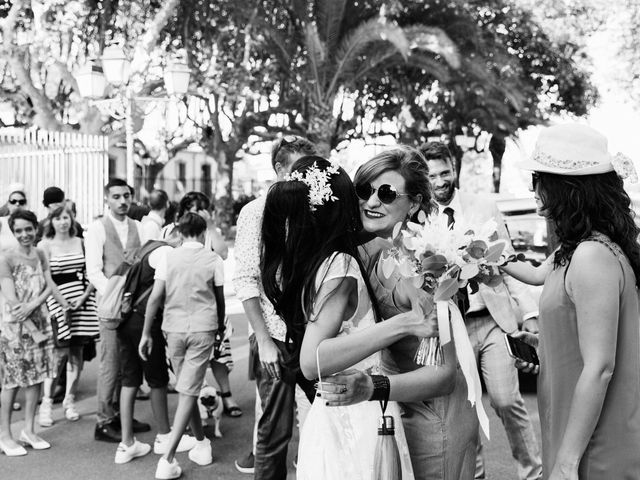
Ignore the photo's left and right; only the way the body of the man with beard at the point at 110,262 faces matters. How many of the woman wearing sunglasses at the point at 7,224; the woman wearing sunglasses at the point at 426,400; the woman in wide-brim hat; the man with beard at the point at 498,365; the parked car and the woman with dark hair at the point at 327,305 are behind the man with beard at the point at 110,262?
1

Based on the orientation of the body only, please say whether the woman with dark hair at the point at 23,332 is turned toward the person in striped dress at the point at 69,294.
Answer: no

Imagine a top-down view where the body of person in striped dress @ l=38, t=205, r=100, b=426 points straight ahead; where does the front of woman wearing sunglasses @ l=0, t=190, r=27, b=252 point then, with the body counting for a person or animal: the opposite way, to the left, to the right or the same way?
the same way

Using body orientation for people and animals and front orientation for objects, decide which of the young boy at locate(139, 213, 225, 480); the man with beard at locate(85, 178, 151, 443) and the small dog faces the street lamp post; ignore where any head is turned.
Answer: the young boy

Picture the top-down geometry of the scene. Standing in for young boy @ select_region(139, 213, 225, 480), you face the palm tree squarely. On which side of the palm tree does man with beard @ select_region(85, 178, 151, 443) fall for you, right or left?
left

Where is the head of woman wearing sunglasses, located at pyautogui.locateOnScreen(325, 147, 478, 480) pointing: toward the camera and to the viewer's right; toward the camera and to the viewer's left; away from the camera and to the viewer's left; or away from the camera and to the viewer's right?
toward the camera and to the viewer's left

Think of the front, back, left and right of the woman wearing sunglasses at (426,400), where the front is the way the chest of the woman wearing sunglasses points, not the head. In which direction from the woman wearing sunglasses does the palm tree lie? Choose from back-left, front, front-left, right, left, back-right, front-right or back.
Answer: back-right

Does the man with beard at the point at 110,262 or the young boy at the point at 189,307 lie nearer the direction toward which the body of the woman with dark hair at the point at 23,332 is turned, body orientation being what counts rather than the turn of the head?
the young boy

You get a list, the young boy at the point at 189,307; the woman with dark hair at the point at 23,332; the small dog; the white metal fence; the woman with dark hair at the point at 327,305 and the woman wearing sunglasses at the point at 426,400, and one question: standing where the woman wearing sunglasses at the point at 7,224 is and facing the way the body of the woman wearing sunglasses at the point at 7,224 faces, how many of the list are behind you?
1

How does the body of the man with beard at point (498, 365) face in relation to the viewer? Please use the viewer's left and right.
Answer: facing the viewer and to the left of the viewer

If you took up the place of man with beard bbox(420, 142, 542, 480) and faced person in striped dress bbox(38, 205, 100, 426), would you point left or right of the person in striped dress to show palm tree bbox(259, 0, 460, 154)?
right

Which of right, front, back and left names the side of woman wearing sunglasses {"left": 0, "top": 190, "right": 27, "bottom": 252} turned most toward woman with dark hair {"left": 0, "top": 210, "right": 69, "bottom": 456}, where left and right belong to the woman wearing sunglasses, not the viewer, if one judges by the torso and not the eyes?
front

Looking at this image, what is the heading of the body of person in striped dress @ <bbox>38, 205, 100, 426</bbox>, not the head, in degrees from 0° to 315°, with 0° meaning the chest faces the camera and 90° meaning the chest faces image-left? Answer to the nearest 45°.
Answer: approximately 0°

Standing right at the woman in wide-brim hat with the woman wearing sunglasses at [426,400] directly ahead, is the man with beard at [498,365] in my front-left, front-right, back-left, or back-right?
front-right

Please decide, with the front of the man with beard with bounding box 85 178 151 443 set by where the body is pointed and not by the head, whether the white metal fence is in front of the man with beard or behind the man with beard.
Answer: behind

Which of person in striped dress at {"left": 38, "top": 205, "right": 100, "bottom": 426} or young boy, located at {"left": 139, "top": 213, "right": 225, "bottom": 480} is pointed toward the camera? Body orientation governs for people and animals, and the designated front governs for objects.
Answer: the person in striped dress

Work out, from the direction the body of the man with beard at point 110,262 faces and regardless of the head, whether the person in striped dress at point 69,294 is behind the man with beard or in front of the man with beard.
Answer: behind

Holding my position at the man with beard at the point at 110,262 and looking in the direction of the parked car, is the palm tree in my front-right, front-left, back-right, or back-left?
front-left

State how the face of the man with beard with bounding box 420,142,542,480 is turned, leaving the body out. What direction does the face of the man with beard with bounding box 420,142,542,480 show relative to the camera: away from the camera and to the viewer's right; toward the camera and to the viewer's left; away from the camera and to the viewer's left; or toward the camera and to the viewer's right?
toward the camera and to the viewer's left

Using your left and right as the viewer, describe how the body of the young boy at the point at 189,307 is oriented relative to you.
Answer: facing away from the viewer

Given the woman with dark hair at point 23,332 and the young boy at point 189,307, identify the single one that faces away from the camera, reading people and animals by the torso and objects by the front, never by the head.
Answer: the young boy

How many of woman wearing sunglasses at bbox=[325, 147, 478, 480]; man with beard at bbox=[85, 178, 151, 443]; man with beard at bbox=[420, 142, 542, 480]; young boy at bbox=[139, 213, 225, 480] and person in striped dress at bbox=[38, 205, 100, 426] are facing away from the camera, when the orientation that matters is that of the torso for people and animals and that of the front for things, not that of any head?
1
